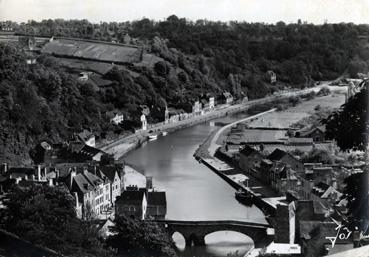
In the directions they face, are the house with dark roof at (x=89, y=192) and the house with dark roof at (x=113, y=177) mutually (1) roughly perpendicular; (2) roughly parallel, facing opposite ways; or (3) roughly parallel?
roughly parallel

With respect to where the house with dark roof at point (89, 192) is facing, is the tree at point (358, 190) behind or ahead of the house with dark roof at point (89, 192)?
ahead

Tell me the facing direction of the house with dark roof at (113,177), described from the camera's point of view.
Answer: facing the viewer and to the right of the viewer

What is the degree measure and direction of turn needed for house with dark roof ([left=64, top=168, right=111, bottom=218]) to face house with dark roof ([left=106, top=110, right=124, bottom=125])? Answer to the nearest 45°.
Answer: approximately 135° to its left

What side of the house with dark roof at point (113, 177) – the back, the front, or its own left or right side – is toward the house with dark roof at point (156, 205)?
front

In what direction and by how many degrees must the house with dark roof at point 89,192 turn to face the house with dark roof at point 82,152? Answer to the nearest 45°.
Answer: approximately 135° to its left

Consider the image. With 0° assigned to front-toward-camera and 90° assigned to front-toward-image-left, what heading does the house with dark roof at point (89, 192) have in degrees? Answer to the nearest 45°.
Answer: approximately 315°

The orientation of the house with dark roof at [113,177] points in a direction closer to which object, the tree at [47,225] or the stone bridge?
the stone bridge

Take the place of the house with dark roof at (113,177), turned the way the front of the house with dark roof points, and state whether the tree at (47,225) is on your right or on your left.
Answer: on your right

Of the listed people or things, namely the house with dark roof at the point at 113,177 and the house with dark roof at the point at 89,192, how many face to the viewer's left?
0

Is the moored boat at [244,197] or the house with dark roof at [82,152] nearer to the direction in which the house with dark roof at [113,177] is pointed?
the moored boat

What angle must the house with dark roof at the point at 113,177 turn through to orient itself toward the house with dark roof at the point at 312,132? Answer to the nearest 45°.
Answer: approximately 90° to its left
